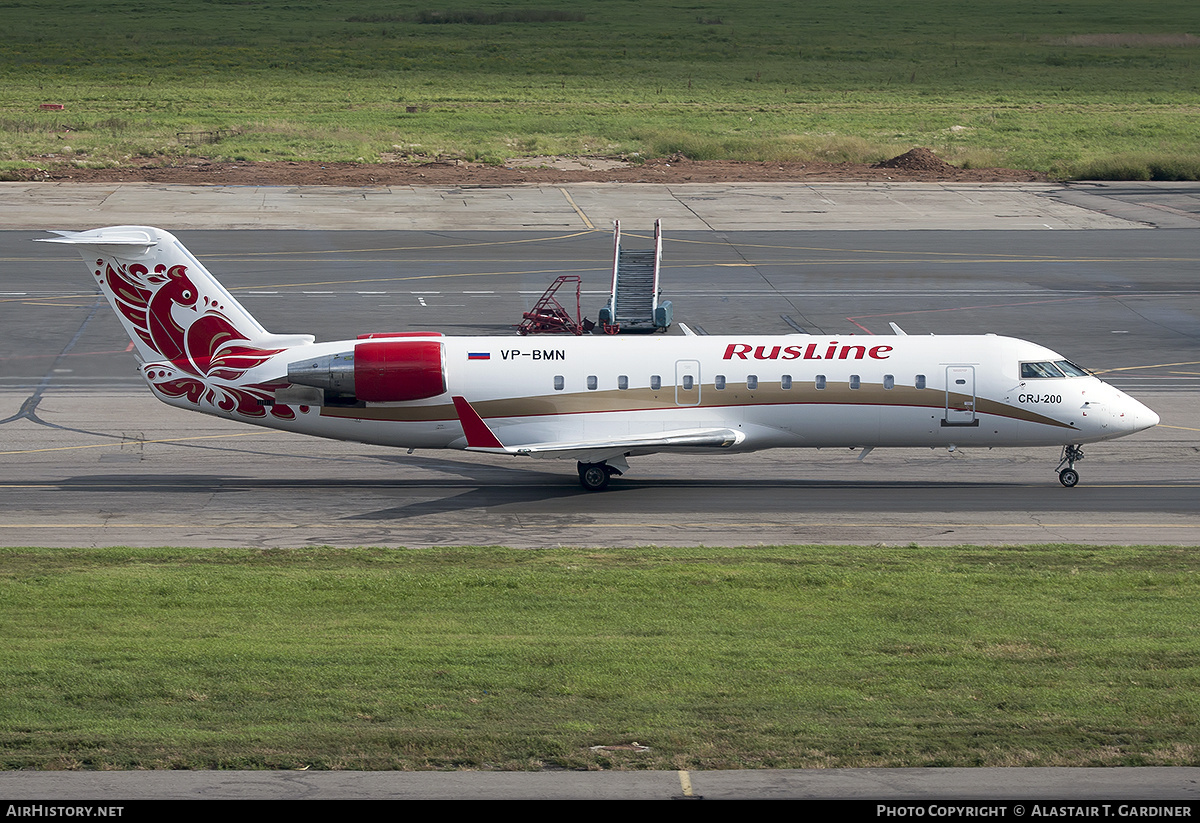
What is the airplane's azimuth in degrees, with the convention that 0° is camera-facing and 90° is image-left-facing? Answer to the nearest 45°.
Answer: approximately 270°
